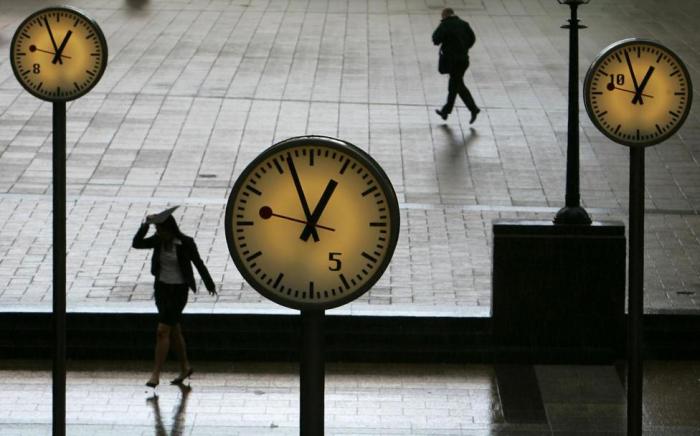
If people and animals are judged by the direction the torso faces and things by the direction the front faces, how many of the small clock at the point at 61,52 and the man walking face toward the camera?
1

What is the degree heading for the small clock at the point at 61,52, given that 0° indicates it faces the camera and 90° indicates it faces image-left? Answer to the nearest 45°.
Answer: approximately 0°

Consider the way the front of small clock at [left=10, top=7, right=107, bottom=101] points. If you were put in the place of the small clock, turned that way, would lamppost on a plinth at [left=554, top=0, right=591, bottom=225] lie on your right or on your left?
on your left
